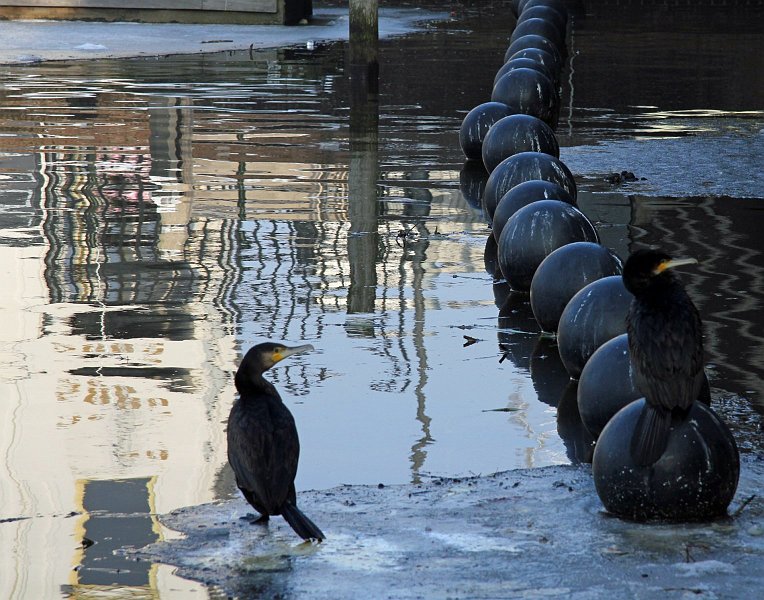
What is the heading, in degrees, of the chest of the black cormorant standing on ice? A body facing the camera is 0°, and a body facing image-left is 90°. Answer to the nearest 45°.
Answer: approximately 135°

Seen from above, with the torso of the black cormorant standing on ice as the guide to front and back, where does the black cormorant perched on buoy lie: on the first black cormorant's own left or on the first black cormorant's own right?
on the first black cormorant's own right

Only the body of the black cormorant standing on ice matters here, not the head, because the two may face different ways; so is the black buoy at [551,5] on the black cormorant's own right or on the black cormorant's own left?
on the black cormorant's own right

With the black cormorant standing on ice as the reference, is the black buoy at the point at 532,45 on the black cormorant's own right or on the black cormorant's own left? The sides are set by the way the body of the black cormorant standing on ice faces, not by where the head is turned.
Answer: on the black cormorant's own right

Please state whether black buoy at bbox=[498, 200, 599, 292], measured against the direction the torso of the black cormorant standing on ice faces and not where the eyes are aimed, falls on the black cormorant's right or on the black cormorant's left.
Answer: on the black cormorant's right

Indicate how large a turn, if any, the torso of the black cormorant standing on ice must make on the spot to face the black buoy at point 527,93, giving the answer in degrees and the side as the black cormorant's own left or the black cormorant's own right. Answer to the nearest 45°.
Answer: approximately 45° to the black cormorant's own right

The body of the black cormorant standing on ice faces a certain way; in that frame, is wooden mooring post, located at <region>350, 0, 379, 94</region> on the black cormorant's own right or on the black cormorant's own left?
on the black cormorant's own right

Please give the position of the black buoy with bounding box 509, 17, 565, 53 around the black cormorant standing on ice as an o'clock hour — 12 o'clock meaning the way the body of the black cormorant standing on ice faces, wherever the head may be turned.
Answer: The black buoy is roughly at 2 o'clock from the black cormorant standing on ice.

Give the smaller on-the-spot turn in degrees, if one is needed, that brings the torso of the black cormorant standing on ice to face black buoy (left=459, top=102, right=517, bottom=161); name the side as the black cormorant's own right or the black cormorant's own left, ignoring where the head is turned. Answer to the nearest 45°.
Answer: approximately 45° to the black cormorant's own right

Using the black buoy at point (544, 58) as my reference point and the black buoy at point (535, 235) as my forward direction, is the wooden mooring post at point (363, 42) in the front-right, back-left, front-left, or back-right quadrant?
back-right

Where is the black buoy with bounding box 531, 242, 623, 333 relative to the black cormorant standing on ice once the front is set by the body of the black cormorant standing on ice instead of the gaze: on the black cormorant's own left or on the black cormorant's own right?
on the black cormorant's own right
